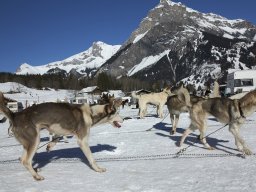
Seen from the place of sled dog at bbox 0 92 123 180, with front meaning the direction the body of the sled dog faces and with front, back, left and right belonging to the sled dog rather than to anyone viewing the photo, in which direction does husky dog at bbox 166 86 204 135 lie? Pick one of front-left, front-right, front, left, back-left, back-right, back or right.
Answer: front-left

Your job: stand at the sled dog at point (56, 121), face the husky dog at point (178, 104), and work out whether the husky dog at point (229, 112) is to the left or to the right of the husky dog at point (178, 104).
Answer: right

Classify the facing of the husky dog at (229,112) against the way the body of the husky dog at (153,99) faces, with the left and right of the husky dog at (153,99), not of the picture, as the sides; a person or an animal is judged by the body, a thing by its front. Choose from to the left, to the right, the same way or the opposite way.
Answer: the same way

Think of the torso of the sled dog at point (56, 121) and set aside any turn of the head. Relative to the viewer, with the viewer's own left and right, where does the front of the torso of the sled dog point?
facing to the right of the viewer

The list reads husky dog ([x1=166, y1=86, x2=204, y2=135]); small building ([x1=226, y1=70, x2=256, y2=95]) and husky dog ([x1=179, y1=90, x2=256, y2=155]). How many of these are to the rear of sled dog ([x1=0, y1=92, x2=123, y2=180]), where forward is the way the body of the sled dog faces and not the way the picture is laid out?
0

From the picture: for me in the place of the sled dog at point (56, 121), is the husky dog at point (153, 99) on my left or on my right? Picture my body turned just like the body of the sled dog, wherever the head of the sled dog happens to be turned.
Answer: on my left
